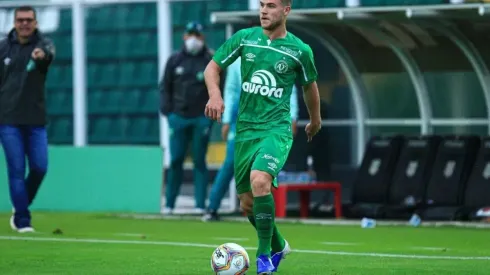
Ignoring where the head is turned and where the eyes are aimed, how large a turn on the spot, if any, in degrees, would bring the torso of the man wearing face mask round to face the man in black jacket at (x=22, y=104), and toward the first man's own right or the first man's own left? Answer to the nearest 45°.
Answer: approximately 45° to the first man's own right

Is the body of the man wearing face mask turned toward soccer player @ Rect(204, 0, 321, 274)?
yes

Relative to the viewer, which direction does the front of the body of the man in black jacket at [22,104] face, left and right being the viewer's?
facing the viewer

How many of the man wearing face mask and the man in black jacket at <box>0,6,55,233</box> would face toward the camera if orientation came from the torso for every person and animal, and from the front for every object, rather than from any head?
2

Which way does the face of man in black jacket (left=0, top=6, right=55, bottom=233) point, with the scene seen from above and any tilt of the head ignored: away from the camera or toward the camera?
toward the camera

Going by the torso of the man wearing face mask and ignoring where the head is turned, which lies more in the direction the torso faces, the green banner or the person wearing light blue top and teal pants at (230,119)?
the person wearing light blue top and teal pants

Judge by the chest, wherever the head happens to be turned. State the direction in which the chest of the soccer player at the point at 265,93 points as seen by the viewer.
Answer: toward the camera

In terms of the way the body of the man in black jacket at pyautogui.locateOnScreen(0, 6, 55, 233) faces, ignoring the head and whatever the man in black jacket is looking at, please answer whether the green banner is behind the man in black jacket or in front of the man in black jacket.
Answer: behind

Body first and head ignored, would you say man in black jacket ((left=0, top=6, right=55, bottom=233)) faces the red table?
no

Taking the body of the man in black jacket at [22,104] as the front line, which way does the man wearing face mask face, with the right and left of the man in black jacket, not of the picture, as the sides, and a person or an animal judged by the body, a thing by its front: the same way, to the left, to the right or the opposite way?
the same way

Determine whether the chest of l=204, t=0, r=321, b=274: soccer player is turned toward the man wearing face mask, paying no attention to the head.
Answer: no

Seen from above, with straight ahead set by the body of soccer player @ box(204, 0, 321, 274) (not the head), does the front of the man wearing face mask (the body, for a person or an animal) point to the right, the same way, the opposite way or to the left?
the same way
